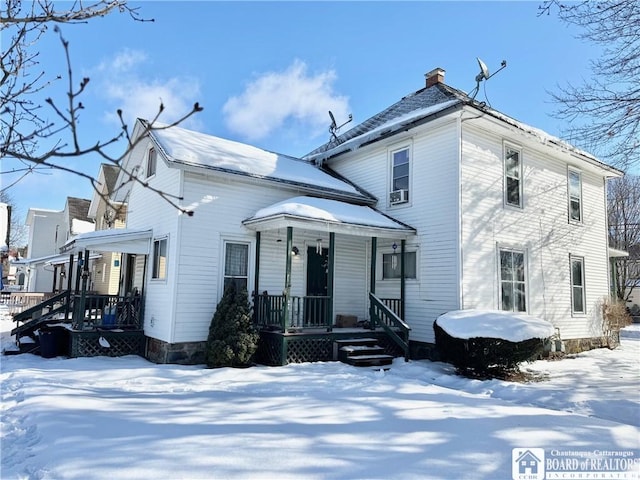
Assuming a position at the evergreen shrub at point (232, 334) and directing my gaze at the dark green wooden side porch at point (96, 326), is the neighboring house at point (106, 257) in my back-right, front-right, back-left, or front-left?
front-right

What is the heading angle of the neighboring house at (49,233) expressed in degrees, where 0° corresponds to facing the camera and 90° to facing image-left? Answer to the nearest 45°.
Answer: approximately 45°

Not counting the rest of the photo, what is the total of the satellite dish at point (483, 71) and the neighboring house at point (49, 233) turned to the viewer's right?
1

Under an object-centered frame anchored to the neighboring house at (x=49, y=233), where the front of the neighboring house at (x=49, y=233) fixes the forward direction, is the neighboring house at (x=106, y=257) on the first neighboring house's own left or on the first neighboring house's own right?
on the first neighboring house's own left

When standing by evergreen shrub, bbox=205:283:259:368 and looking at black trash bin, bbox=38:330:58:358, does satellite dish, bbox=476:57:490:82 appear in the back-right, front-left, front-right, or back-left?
back-right

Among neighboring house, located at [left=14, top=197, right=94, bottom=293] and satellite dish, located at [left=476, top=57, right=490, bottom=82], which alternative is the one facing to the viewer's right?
the satellite dish

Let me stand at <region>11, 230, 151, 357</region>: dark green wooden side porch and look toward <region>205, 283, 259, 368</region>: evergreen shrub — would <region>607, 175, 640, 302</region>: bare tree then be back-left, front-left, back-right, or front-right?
front-left

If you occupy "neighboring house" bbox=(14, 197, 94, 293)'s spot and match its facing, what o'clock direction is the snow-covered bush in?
The snow-covered bush is roughly at 10 o'clock from the neighboring house.

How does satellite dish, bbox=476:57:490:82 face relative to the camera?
to the viewer's right

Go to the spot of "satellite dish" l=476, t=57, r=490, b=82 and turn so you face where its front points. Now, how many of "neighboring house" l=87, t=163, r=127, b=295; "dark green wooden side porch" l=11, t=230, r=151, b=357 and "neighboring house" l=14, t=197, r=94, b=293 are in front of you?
0
